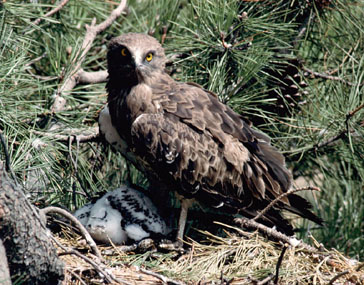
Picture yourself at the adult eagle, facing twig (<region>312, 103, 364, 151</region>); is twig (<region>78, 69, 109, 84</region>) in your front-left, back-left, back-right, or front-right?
back-left

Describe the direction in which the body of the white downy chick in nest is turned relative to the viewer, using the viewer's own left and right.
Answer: facing the viewer and to the left of the viewer

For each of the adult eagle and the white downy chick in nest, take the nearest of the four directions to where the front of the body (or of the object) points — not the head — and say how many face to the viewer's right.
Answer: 0

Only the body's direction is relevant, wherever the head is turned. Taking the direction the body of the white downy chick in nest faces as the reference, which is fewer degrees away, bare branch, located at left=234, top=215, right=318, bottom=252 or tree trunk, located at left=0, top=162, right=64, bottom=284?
the tree trunk

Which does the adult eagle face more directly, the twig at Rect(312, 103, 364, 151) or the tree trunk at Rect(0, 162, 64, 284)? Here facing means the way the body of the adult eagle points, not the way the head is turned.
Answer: the tree trunk

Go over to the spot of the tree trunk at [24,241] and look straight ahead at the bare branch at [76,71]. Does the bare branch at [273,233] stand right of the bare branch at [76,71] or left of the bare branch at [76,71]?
right

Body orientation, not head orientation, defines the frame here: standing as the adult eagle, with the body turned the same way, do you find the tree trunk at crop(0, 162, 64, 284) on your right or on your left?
on your left

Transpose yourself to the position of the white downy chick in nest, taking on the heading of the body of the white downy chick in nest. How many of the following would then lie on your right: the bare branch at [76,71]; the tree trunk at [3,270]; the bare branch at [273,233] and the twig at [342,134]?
1

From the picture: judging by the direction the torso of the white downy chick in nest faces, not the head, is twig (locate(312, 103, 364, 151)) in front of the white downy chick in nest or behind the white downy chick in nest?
behind

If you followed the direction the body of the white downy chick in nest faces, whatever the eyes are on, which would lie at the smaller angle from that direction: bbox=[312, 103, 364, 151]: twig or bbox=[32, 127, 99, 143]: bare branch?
the bare branch

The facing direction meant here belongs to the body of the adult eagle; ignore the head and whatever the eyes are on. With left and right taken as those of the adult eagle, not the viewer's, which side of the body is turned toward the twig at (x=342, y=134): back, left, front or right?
back

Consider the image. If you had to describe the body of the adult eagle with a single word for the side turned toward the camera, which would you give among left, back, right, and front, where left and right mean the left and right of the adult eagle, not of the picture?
left
